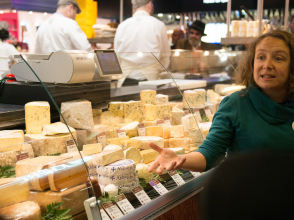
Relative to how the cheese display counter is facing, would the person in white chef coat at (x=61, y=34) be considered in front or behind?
behind

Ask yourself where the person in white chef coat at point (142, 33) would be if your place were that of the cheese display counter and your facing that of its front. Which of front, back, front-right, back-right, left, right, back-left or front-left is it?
back-left

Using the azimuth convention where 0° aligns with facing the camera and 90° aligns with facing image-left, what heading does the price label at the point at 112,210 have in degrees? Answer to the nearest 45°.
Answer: approximately 315°

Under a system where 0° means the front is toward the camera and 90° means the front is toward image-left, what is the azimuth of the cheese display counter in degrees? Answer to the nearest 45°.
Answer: approximately 315°

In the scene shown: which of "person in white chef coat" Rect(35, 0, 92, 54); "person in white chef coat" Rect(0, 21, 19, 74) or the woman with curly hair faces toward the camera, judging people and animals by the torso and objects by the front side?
the woman with curly hair
